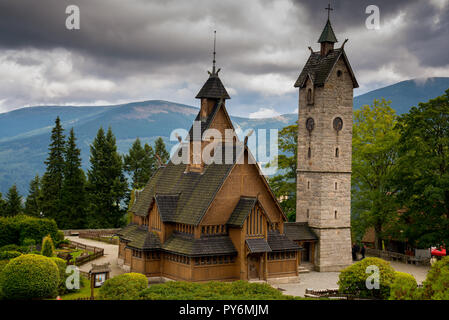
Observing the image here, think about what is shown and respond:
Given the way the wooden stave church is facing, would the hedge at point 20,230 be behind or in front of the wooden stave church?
behind

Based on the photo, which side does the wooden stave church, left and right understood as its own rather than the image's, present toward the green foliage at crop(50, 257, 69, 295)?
right

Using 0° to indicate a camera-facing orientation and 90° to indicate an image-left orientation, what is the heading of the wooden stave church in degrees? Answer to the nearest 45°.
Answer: approximately 315°

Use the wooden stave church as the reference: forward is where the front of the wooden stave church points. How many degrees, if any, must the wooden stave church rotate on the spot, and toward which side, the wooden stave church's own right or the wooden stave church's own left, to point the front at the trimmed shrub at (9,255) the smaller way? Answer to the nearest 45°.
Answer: approximately 135° to the wooden stave church's own right

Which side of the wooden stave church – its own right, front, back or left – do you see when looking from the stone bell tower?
left

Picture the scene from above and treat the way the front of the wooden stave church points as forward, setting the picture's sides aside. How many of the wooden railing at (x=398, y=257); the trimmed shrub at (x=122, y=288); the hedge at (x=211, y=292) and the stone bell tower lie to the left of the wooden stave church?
2

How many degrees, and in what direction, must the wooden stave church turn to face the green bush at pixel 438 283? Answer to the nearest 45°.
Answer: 0° — it already faces it

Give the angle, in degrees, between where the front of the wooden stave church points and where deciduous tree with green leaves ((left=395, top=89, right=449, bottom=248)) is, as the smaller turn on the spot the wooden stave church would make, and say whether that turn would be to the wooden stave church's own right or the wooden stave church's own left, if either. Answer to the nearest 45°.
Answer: approximately 45° to the wooden stave church's own left

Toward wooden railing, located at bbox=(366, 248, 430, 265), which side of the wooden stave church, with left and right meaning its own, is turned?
left

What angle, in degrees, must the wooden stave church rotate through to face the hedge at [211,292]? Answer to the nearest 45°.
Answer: approximately 45° to its right

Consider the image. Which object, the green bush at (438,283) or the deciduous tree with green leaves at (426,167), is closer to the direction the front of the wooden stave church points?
the green bush

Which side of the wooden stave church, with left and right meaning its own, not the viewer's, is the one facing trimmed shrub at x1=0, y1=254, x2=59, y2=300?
right

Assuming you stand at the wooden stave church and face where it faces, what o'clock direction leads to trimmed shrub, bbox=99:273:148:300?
The trimmed shrub is roughly at 2 o'clock from the wooden stave church.
